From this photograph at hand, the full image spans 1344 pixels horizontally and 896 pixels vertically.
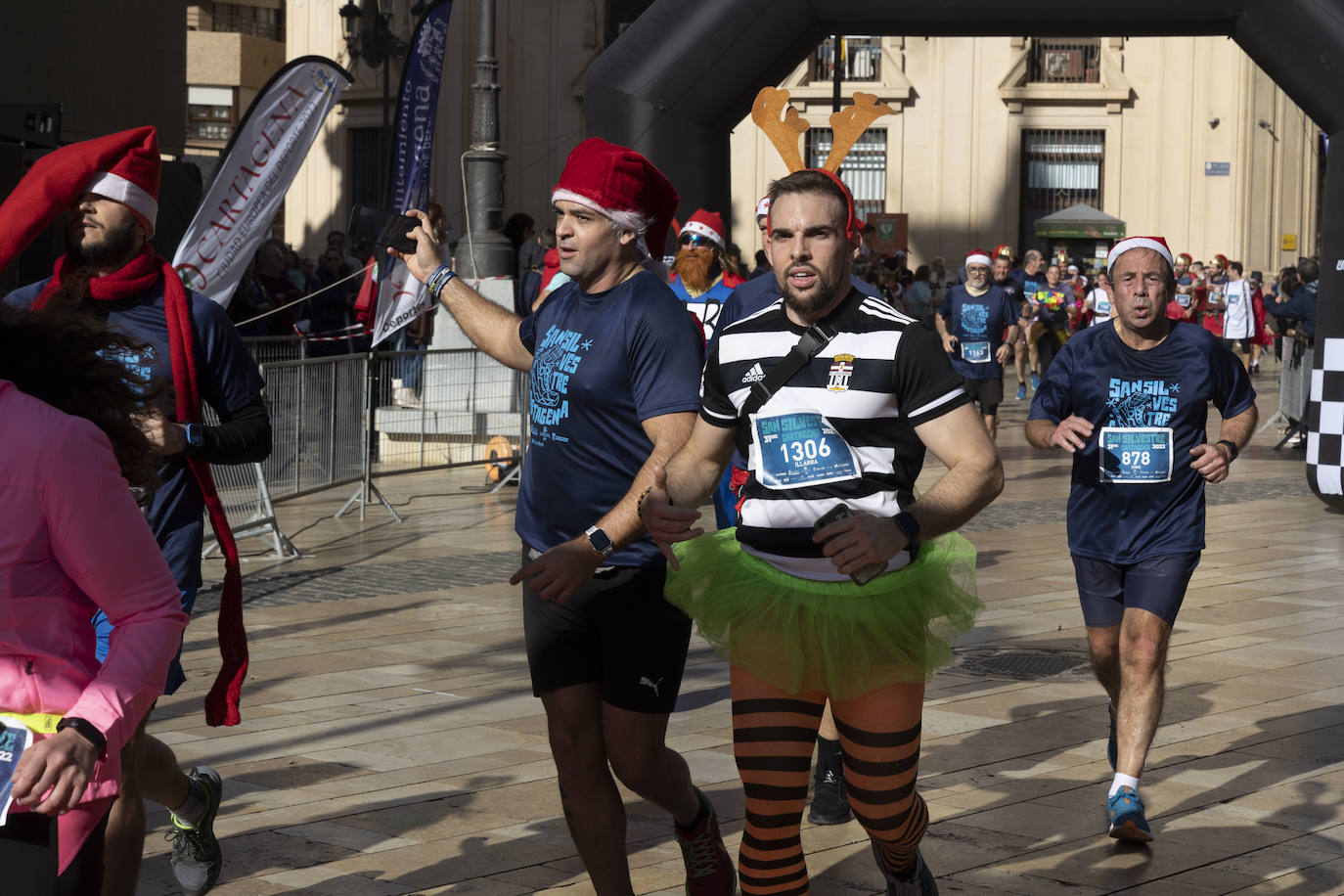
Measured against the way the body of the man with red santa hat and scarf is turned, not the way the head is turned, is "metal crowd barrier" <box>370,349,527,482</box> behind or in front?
behind

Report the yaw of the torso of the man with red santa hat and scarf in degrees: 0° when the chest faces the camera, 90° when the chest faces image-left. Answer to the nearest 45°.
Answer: approximately 45°

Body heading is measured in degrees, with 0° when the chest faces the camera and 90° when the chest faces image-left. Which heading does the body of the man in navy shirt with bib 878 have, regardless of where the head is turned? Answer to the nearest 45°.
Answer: approximately 0°

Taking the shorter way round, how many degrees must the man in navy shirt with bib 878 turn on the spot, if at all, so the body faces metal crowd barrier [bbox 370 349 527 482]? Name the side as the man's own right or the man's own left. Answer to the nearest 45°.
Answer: approximately 135° to the man's own right

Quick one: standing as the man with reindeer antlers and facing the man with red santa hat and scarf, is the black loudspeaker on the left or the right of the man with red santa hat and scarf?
right

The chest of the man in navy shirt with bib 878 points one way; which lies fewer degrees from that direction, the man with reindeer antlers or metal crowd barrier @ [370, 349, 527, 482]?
the man with reindeer antlers
